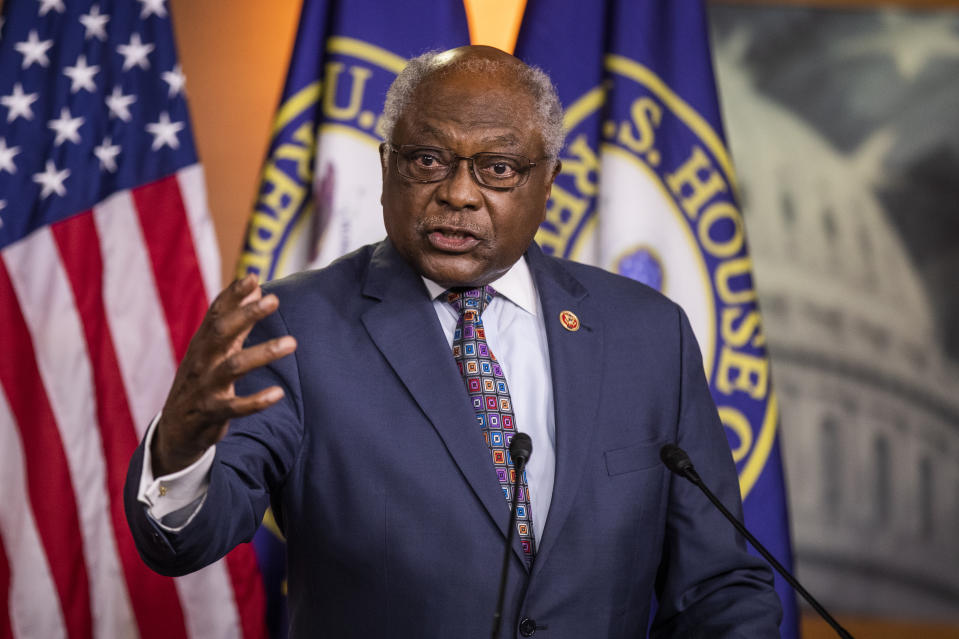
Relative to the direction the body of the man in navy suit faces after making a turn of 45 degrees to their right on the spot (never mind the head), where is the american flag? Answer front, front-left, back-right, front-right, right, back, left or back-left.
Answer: right

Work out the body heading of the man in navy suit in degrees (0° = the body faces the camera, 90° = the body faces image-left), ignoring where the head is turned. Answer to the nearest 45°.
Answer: approximately 0°

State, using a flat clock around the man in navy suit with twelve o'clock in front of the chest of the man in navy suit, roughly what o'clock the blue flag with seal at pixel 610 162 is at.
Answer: The blue flag with seal is roughly at 7 o'clock from the man in navy suit.
